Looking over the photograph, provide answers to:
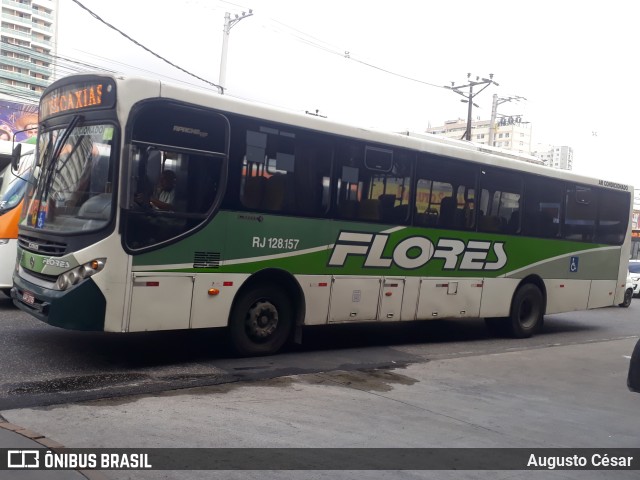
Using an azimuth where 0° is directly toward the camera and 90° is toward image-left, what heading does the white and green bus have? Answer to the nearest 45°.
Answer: approximately 45°

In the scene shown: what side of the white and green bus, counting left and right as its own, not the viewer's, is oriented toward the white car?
back

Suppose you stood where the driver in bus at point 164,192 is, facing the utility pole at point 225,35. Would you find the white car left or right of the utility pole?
right

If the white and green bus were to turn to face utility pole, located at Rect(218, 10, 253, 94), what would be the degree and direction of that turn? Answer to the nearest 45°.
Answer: approximately 135° to its right

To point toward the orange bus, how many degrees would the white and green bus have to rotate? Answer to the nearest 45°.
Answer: approximately 90° to its right

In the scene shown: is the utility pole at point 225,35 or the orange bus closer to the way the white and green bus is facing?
the orange bus
